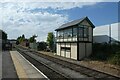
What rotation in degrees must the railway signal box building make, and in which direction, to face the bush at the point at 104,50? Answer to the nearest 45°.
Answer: approximately 90° to its left

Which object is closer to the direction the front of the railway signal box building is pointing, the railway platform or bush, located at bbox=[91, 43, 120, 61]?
the railway platform

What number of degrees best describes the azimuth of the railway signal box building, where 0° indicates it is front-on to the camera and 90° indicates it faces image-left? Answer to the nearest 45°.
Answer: approximately 45°
